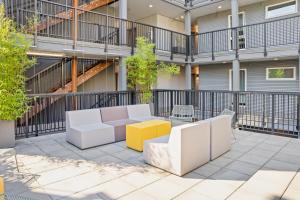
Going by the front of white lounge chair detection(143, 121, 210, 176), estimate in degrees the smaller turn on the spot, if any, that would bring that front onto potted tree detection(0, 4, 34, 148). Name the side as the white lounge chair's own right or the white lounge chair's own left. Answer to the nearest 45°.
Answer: approximately 45° to the white lounge chair's own left

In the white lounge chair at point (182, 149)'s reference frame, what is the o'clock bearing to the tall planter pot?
The tall planter pot is roughly at 11 o'clock from the white lounge chair.

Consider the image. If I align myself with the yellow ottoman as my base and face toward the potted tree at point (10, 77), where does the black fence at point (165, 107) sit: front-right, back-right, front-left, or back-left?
back-right

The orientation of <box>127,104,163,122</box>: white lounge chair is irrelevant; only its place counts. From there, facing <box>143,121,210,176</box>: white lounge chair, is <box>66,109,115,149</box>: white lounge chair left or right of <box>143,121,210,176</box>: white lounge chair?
right

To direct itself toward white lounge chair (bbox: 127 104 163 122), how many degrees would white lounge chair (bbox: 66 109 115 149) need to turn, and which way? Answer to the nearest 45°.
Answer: approximately 90° to its left

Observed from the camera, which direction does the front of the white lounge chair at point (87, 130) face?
facing the viewer and to the right of the viewer

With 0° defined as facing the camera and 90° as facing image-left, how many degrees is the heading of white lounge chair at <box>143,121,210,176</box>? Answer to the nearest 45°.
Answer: approximately 135°

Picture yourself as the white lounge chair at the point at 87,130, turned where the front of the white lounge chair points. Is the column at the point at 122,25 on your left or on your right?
on your left

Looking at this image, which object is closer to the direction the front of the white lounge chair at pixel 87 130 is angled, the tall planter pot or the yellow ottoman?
the yellow ottoman

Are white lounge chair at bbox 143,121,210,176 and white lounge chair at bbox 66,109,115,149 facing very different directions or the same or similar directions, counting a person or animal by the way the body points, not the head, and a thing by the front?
very different directions

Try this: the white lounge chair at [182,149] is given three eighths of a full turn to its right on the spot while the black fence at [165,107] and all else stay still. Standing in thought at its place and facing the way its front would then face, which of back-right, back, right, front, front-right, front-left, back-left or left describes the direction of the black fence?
left
